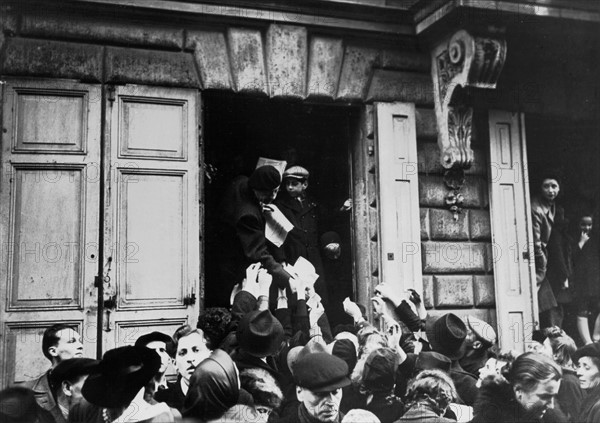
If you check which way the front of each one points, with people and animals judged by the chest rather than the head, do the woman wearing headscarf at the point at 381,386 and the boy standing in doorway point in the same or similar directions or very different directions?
very different directions

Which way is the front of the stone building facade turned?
toward the camera

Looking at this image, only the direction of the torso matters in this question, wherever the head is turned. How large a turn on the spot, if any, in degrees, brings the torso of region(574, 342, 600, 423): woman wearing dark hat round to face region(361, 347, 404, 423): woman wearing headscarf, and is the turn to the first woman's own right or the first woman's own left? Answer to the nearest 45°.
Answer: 0° — they already face them

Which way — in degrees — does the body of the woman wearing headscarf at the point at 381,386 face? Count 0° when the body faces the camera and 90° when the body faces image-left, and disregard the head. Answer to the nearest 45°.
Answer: approximately 180°

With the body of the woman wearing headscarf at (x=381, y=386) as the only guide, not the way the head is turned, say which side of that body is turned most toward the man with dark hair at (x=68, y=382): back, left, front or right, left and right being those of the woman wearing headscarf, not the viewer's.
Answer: left

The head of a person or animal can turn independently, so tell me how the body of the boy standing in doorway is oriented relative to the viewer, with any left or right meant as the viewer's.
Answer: facing the viewer

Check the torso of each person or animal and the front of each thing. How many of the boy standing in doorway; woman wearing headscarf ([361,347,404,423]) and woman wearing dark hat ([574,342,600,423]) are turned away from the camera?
1

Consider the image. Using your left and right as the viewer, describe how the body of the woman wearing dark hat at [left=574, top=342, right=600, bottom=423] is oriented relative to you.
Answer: facing the viewer and to the left of the viewer
